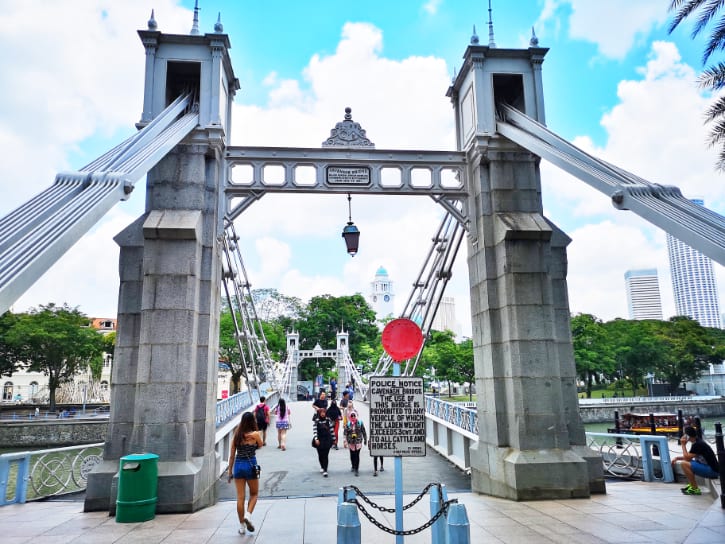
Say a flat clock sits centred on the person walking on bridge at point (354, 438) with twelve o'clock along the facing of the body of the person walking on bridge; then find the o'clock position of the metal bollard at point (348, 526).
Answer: The metal bollard is roughly at 12 o'clock from the person walking on bridge.

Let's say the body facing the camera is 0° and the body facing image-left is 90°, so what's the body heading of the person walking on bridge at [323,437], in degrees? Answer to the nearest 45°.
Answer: approximately 0°

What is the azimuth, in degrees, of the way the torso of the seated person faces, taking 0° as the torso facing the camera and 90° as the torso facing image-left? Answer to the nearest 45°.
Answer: approximately 90°

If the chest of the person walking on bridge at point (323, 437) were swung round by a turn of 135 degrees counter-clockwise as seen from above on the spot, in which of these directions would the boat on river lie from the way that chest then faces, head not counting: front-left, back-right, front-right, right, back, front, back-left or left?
front

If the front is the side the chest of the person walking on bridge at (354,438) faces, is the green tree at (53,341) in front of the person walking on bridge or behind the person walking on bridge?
behind

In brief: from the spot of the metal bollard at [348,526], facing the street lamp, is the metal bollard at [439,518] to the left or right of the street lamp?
right

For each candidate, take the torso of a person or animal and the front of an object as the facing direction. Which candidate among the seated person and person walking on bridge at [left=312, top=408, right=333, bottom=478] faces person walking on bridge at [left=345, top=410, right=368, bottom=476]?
the seated person

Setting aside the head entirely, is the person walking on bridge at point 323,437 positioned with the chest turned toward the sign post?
yes

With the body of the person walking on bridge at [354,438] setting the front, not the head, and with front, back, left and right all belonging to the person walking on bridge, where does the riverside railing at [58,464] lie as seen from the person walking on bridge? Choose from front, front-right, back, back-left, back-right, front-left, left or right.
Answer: right

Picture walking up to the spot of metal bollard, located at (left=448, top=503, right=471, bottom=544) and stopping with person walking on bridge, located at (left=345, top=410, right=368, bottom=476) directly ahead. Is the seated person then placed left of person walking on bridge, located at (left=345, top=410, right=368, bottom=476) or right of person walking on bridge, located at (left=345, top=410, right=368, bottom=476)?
right
